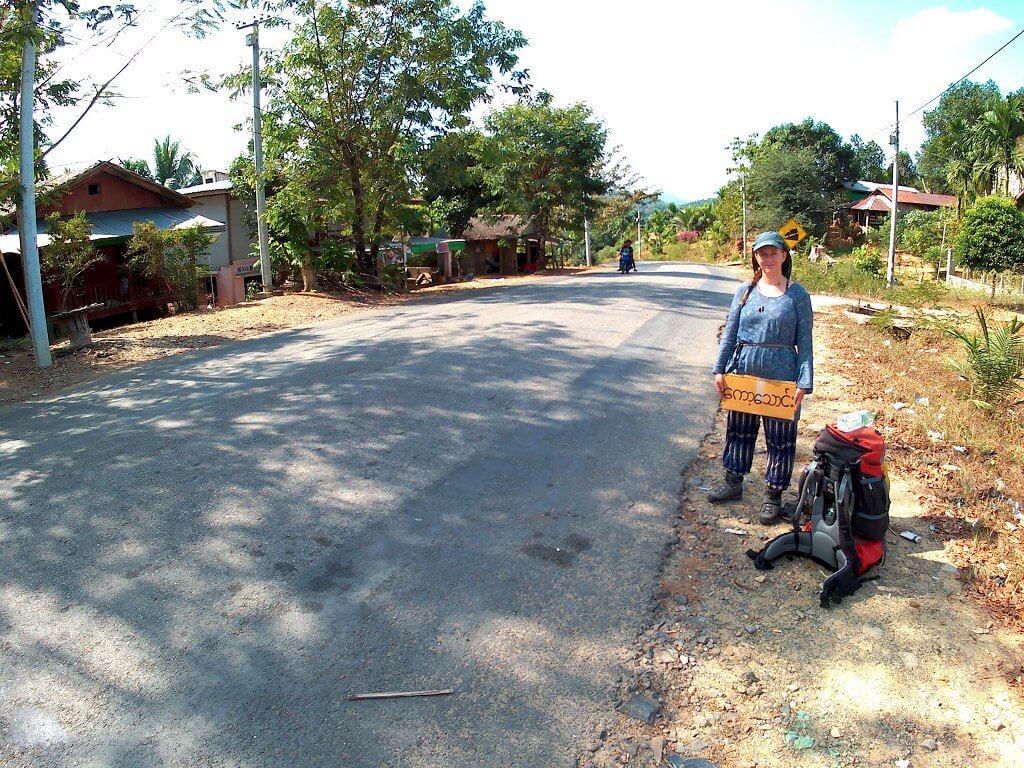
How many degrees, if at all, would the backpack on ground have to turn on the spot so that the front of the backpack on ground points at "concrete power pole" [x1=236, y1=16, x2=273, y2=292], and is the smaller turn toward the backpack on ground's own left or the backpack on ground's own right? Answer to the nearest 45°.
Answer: approximately 90° to the backpack on ground's own left

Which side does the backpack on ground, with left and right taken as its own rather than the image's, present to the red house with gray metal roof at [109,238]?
left

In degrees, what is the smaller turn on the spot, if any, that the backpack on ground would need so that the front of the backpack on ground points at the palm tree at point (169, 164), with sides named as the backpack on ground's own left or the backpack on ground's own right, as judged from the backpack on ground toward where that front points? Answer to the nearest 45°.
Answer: approximately 90° to the backpack on ground's own left

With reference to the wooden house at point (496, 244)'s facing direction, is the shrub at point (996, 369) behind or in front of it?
in front

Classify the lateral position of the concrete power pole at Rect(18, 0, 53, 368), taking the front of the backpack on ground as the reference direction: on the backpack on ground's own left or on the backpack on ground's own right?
on the backpack on ground's own left

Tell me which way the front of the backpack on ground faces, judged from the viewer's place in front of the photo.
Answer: facing away from the viewer and to the right of the viewer

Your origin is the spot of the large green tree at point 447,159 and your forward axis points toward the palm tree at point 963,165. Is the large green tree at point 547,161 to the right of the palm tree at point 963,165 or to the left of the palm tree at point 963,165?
left

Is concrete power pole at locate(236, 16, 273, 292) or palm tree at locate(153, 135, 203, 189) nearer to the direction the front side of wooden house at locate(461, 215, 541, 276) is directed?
the concrete power pole
